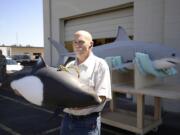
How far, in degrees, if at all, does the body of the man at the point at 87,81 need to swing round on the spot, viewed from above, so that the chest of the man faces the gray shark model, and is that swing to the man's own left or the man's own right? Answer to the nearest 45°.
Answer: approximately 180°

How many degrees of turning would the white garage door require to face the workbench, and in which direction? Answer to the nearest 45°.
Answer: approximately 45° to its left

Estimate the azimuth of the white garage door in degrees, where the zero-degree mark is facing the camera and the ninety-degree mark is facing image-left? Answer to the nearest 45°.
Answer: approximately 45°

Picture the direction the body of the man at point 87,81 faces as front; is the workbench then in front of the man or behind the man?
behind

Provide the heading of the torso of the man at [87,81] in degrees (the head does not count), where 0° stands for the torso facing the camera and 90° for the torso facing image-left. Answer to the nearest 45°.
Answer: approximately 45°
